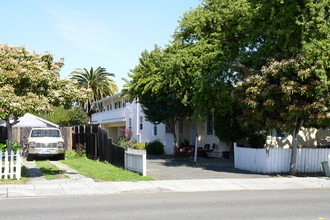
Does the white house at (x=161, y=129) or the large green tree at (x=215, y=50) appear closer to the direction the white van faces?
the large green tree

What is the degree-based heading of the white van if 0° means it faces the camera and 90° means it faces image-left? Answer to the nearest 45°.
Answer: approximately 0°

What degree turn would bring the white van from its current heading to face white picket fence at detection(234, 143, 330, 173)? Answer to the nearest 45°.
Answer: approximately 45° to its left

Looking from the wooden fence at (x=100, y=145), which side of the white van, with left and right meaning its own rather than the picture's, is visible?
left

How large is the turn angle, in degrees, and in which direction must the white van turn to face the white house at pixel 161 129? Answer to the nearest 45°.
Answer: approximately 135° to its left

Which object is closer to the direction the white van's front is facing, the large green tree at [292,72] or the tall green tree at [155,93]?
the large green tree
